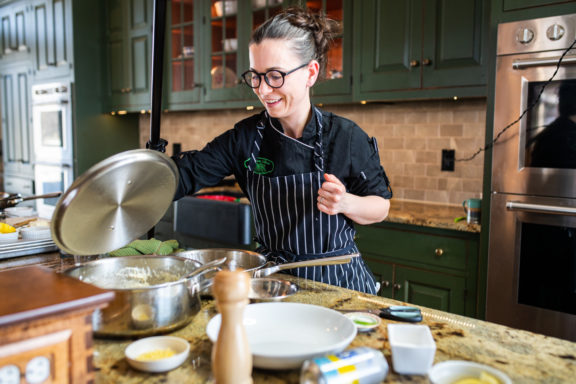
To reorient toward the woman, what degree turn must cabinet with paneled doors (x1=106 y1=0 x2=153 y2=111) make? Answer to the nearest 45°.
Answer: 0° — it already faces them

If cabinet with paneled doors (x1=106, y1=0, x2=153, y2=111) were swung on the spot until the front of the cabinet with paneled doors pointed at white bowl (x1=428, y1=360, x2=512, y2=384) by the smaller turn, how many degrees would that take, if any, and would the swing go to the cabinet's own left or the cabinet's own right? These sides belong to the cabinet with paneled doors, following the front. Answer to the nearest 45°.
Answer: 0° — it already faces it

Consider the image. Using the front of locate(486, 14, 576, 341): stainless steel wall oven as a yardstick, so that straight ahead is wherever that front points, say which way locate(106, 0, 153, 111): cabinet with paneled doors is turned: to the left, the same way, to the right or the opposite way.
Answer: the same way

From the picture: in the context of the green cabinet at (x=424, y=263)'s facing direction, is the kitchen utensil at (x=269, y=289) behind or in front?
in front

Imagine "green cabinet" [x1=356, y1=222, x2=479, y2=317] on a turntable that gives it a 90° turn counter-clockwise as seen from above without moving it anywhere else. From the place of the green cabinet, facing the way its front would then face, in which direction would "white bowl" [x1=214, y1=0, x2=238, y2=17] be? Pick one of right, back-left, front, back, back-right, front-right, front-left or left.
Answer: back

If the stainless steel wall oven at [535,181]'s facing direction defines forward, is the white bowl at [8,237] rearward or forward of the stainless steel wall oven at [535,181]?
forward

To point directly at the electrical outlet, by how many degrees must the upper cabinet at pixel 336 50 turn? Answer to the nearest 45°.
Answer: approximately 90° to its left

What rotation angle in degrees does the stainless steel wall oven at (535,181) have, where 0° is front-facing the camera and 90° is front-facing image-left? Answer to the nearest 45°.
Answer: approximately 45°

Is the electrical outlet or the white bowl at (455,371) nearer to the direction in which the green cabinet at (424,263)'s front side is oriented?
the white bowl

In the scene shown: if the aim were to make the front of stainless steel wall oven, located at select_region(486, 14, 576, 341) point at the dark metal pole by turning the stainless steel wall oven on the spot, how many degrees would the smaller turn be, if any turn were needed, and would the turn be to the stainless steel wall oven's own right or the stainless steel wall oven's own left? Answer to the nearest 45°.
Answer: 0° — it already faces it

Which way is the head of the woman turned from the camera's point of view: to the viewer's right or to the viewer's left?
to the viewer's left
